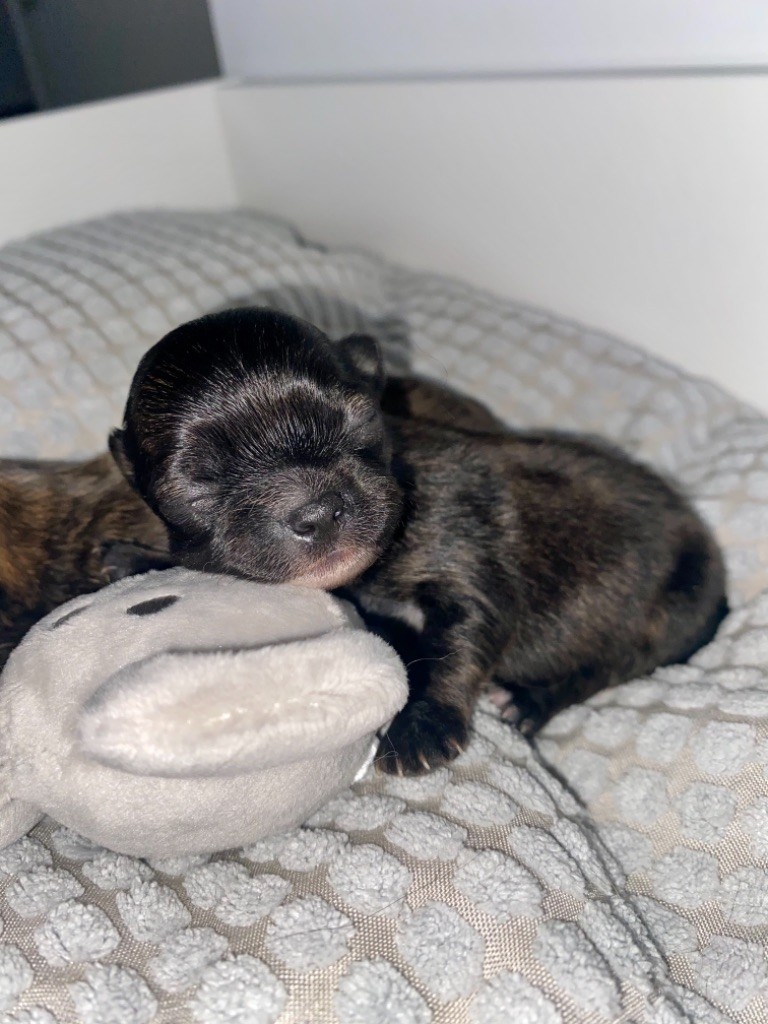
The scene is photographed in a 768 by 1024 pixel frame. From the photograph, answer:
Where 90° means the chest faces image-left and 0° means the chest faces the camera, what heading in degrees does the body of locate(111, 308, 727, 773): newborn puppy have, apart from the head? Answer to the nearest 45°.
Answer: approximately 45°
